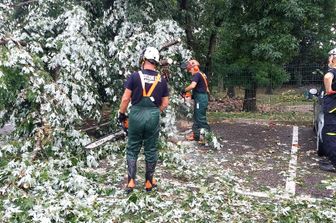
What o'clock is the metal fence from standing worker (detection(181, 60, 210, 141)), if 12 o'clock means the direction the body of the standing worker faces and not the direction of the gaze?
The metal fence is roughly at 4 o'clock from the standing worker.

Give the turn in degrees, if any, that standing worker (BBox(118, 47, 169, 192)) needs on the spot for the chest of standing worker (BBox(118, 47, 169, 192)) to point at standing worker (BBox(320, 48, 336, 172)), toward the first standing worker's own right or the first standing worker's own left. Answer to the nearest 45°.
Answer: approximately 90° to the first standing worker's own right

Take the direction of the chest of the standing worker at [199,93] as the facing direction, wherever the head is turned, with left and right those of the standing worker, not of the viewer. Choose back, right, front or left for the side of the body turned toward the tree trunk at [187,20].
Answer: right

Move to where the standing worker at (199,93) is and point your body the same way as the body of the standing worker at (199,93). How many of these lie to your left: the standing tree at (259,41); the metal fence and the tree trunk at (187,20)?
0

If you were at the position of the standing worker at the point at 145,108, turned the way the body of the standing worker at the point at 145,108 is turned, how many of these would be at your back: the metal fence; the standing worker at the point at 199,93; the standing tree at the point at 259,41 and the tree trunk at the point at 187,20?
0

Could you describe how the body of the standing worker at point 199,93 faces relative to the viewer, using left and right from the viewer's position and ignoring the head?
facing to the left of the viewer

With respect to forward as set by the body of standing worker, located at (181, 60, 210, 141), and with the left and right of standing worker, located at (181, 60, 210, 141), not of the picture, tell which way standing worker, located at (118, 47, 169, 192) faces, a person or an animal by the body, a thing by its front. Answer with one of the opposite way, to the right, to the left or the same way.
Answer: to the right

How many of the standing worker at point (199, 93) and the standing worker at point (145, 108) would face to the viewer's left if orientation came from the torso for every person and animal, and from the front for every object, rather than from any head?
1

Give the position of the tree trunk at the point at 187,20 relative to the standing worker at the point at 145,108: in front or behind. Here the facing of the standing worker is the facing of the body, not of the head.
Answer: in front

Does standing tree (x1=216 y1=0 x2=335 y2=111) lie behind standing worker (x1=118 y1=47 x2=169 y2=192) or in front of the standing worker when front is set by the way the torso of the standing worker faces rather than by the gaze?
in front

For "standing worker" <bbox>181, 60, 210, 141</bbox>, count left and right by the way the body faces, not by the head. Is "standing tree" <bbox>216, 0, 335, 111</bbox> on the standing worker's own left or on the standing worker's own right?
on the standing worker's own right

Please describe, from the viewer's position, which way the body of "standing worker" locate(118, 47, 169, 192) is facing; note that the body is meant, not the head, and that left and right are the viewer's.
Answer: facing away from the viewer
